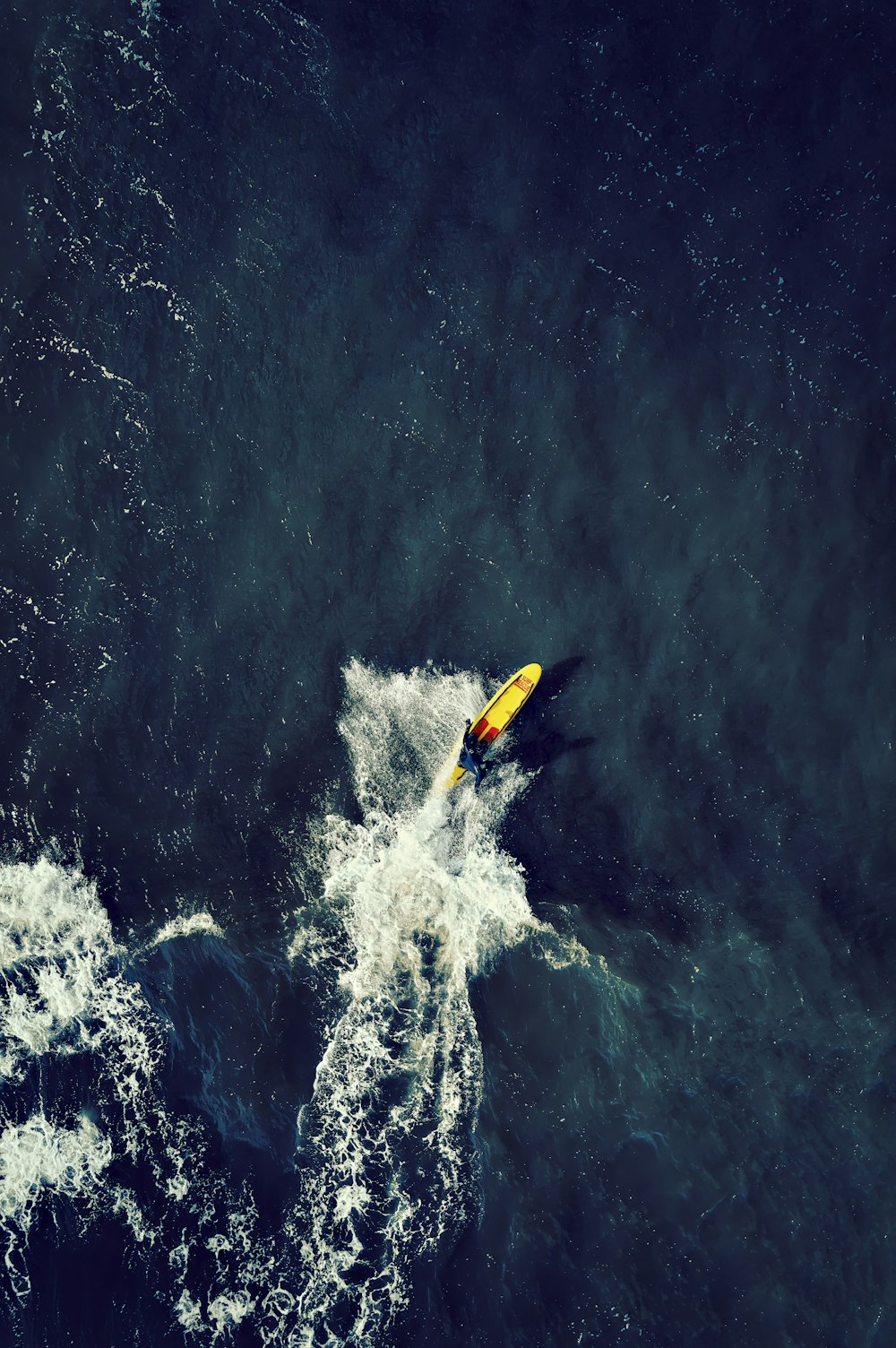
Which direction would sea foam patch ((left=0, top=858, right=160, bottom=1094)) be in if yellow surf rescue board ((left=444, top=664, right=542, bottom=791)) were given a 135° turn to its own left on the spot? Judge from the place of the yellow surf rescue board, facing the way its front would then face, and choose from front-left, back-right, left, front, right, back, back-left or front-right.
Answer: front

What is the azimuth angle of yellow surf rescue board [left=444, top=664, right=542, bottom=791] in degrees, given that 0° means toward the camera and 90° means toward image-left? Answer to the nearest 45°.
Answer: approximately 225°
